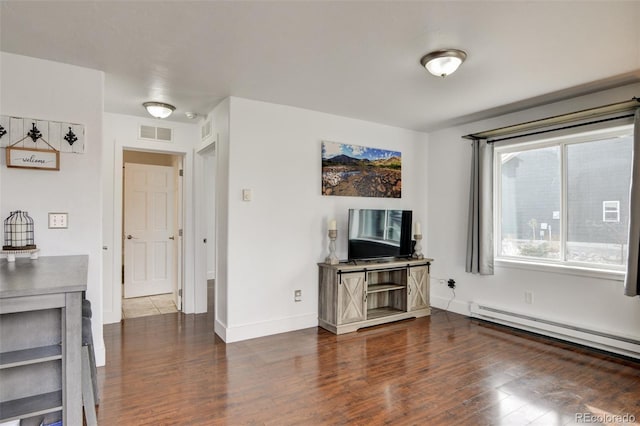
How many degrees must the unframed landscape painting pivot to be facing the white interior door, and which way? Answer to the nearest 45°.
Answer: approximately 135° to its right

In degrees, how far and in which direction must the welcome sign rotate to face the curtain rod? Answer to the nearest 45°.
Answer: approximately 45° to its left

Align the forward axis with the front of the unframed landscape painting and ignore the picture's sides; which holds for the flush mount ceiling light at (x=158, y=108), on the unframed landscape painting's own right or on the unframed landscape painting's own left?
on the unframed landscape painting's own right

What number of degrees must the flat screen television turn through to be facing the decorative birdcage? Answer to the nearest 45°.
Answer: approximately 90° to its right

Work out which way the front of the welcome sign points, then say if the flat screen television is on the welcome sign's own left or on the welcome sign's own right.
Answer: on the welcome sign's own left

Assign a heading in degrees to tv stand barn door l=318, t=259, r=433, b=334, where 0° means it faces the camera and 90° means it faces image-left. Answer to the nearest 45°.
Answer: approximately 315°

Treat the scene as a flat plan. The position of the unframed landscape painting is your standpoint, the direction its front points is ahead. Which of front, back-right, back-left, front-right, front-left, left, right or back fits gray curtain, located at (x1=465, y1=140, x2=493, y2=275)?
front-left

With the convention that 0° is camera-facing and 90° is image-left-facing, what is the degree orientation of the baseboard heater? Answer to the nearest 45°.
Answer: approximately 45°

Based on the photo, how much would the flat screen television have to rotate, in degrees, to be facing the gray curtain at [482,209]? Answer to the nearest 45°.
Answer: approximately 45° to its left
